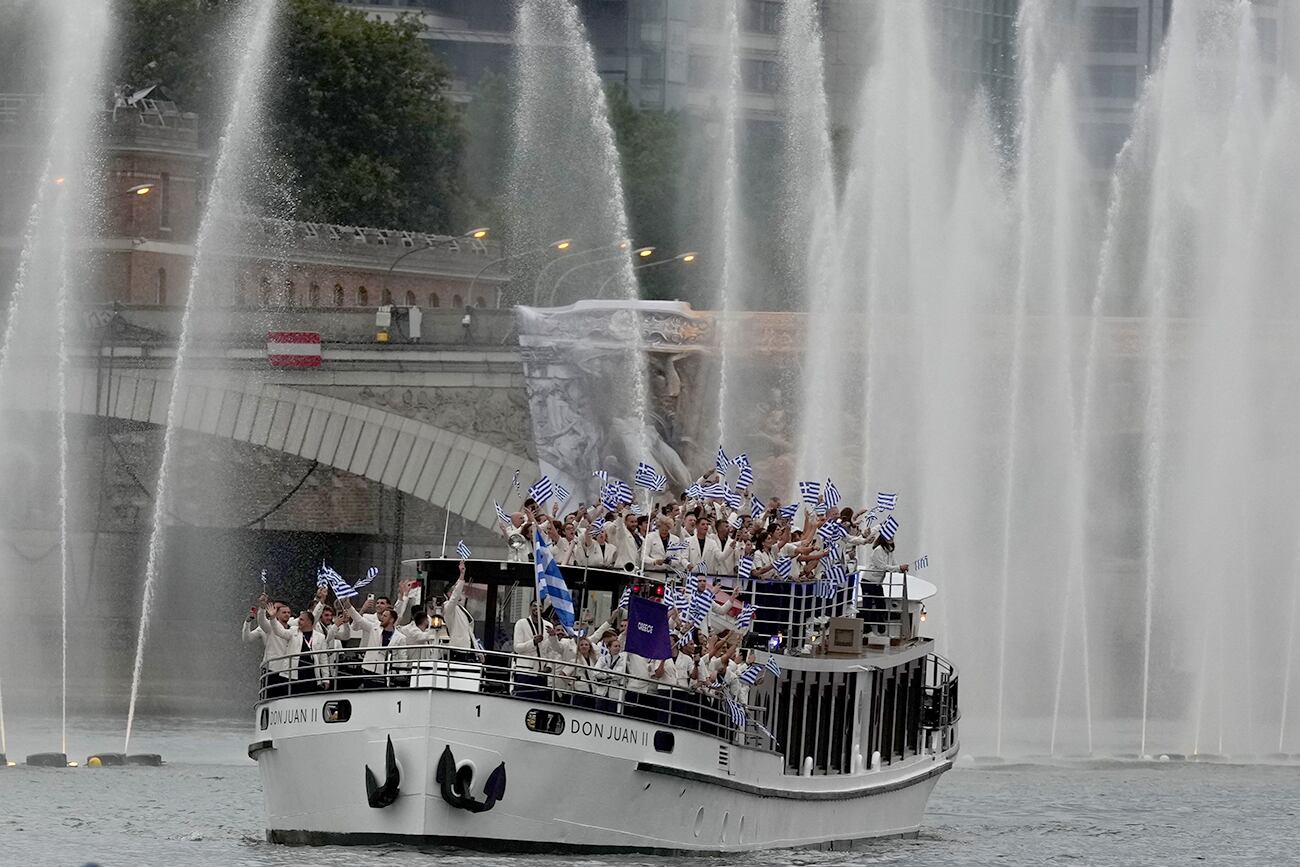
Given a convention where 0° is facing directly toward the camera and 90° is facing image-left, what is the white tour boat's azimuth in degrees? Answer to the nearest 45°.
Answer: approximately 45°
